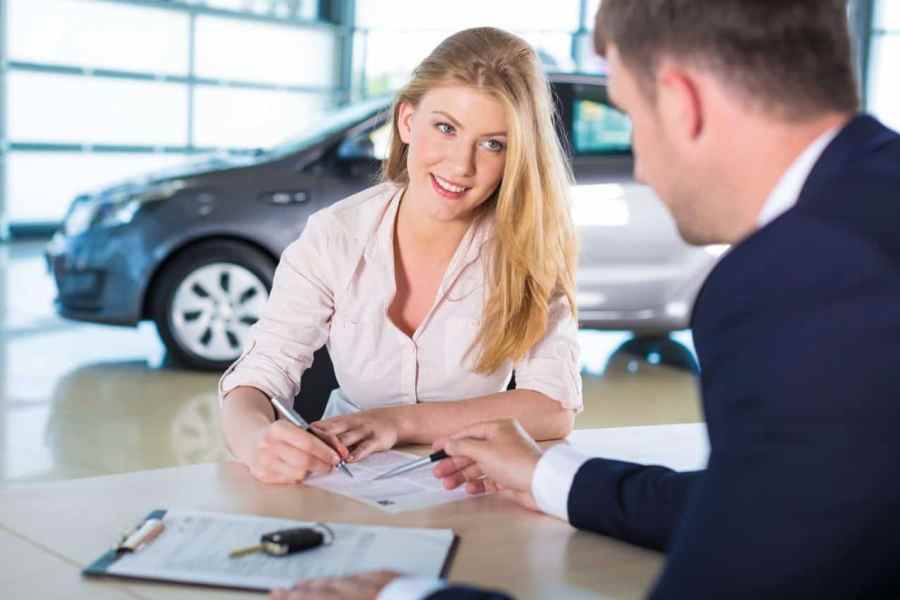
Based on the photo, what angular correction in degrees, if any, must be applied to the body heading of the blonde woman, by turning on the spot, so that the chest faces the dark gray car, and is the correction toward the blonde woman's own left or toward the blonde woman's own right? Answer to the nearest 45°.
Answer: approximately 180°

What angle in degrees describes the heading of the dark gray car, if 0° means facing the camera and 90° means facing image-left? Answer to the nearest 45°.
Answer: approximately 90°

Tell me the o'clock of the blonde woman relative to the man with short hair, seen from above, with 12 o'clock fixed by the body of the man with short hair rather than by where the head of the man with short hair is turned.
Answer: The blonde woman is roughly at 1 o'clock from the man with short hair.

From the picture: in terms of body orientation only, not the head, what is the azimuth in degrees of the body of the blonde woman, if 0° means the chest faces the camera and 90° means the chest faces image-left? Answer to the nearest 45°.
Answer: approximately 0°

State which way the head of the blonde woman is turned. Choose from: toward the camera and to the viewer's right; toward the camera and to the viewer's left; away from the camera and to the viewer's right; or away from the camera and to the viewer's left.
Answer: toward the camera and to the viewer's right

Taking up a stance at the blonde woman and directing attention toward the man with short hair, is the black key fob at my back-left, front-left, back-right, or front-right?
front-right

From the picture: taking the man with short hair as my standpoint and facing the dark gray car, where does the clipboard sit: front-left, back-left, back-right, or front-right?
front-left

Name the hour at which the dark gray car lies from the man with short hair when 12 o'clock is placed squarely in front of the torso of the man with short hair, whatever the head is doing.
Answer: The dark gray car is roughly at 1 o'clock from the man with short hair.

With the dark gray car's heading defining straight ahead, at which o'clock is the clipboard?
The clipboard is roughly at 9 o'clock from the dark gray car.

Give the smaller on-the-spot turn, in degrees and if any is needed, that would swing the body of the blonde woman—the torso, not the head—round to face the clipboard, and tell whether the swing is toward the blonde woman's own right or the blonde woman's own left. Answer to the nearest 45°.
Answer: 0° — they already face it

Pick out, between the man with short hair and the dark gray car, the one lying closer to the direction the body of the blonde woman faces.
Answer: the man with short hair

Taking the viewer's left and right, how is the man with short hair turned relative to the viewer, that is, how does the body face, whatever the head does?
facing away from the viewer and to the left of the viewer

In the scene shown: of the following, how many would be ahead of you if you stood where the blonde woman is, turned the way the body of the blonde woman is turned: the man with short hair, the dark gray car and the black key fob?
2

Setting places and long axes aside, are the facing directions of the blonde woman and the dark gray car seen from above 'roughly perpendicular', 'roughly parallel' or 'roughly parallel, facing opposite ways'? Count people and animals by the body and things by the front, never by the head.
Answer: roughly perpendicular

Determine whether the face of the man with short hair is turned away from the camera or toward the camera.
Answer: away from the camera
